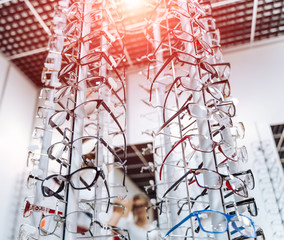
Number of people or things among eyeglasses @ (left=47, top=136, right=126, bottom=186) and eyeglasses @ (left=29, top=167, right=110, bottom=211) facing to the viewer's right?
0

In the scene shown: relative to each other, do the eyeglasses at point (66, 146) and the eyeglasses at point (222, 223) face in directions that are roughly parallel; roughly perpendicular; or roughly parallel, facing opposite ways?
roughly perpendicular

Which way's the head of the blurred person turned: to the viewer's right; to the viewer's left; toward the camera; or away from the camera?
toward the camera

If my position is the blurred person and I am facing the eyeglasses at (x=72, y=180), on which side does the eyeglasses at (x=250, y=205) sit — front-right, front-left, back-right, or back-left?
front-left

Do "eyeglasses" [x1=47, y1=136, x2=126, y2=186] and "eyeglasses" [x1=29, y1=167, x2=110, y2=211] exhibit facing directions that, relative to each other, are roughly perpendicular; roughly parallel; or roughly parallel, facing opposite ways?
roughly parallel

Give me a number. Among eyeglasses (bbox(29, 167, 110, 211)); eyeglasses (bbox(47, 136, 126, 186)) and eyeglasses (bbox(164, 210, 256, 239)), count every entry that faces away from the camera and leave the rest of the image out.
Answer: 0

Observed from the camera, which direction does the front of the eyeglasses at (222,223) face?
facing the viewer and to the right of the viewer

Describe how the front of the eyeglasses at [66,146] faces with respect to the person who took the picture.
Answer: facing the viewer and to the left of the viewer

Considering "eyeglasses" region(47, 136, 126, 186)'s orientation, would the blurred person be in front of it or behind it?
behind

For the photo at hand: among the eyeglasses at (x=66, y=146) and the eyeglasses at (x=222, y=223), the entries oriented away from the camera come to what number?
0
